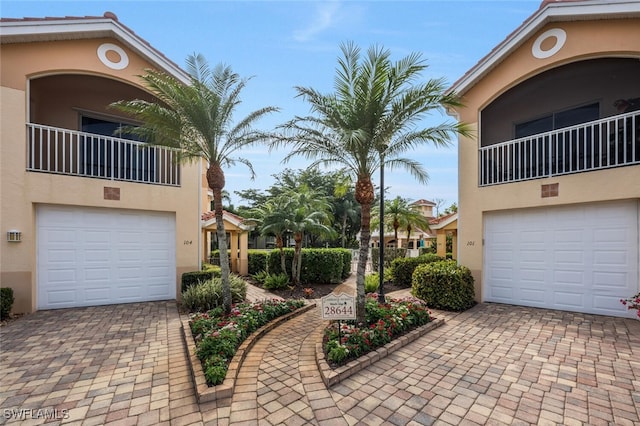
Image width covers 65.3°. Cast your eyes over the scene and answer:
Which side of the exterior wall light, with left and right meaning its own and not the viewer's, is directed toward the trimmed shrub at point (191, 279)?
left

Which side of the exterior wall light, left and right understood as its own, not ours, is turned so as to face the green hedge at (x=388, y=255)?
left

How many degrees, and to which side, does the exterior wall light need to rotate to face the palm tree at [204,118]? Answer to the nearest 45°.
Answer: approximately 45° to its left

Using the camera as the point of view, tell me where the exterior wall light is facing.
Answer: facing the viewer

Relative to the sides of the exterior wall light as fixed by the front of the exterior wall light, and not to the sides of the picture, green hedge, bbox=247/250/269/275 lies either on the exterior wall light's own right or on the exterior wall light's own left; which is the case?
on the exterior wall light's own left

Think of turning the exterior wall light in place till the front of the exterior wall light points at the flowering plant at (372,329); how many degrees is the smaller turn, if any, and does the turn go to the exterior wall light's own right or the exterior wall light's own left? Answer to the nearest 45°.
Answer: approximately 45° to the exterior wall light's own left
